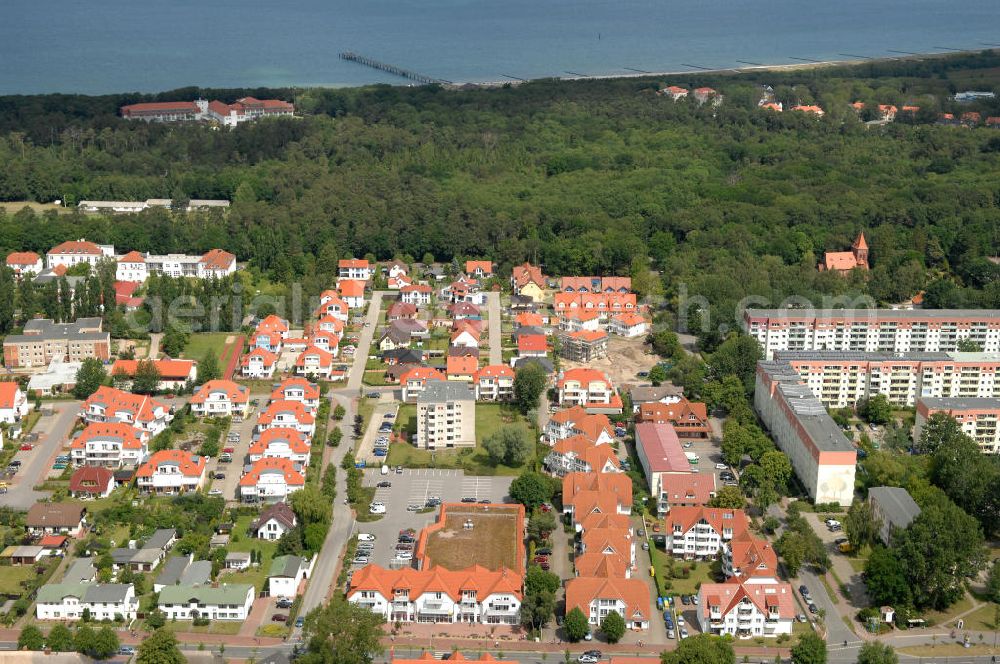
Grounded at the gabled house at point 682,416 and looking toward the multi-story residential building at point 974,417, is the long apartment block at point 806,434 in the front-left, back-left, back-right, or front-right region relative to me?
front-right

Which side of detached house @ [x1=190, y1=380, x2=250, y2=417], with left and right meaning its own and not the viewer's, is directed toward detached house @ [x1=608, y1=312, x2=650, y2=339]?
left

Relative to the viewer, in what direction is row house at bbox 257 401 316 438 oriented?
toward the camera

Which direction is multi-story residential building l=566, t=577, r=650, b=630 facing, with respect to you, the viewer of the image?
facing the viewer

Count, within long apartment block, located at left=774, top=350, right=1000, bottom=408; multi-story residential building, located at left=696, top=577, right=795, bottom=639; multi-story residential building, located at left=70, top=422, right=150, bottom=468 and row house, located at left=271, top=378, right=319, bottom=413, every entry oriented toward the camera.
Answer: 4

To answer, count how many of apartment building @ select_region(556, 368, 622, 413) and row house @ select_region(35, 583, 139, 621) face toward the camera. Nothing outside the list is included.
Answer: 2

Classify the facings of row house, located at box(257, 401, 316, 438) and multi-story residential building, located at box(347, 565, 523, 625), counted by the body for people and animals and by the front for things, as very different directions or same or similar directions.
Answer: same or similar directions

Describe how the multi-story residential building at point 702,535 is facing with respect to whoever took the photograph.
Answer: facing the viewer

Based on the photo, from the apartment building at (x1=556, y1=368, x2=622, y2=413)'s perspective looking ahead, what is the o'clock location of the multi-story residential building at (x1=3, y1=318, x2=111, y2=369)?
The multi-story residential building is roughly at 3 o'clock from the apartment building.

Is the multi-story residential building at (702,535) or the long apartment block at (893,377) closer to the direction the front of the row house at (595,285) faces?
the multi-story residential building

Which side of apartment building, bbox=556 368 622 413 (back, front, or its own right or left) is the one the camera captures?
front

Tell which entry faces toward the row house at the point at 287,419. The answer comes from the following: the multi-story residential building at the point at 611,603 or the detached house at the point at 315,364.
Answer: the detached house at the point at 315,364

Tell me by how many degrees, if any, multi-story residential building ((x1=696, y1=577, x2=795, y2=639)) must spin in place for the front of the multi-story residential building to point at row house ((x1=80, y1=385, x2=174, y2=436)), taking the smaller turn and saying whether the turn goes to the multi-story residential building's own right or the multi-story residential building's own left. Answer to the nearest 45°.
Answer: approximately 90° to the multi-story residential building's own right

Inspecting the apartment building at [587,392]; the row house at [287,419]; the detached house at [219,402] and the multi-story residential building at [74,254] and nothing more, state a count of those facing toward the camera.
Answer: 4

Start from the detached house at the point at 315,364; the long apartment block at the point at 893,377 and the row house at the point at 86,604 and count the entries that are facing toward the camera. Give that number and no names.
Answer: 3

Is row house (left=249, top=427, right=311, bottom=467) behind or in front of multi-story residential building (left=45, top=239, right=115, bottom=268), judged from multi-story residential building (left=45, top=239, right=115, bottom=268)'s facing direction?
in front

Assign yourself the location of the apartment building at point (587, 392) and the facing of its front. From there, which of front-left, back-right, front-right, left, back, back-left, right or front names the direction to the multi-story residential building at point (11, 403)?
right

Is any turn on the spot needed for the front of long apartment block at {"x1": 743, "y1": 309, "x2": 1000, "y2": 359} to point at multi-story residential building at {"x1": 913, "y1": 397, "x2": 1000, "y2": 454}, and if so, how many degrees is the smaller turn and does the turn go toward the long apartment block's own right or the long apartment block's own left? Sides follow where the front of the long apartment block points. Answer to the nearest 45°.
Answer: approximately 45° to the long apartment block's own left

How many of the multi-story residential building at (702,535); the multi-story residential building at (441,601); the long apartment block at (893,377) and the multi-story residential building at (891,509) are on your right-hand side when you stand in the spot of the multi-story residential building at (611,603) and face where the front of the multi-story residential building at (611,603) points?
1
